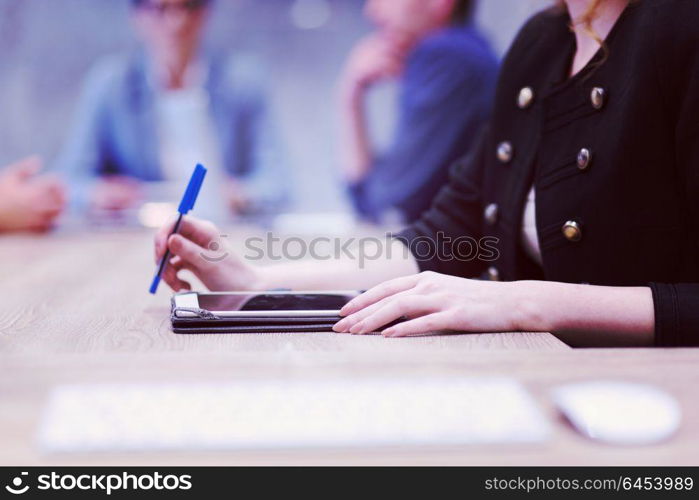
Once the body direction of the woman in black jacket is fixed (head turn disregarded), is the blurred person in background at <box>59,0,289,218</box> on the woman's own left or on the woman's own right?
on the woman's own right

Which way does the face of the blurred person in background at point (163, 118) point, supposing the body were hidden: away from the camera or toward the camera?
toward the camera

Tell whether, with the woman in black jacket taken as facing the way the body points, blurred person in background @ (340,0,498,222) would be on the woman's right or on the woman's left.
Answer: on the woman's right

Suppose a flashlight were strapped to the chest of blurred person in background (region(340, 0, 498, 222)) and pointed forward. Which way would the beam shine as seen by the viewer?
to the viewer's left

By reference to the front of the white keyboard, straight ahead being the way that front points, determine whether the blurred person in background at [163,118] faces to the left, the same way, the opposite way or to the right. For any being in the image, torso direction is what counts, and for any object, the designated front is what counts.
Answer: the same way

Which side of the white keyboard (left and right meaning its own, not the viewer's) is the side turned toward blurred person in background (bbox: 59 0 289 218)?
back

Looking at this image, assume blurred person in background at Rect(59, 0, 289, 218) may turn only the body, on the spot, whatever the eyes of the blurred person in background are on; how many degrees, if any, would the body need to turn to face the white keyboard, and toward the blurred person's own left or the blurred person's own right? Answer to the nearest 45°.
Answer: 0° — they already face it

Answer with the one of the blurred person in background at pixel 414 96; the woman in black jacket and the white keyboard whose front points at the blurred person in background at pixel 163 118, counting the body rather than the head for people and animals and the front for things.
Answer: the blurred person in background at pixel 414 96

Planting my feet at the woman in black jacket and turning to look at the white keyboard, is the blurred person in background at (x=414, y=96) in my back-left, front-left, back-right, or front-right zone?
back-right

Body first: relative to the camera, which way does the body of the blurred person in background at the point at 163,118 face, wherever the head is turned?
toward the camera

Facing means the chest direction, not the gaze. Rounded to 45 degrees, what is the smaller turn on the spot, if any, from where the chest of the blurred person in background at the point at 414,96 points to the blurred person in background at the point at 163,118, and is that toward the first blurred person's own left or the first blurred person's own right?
0° — they already face them

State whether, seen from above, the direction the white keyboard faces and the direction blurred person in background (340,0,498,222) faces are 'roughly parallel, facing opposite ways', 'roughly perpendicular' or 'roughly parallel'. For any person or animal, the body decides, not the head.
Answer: roughly perpendicular

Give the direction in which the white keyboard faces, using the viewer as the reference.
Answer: facing the viewer

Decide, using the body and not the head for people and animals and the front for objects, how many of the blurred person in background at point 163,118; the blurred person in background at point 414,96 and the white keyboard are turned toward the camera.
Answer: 2

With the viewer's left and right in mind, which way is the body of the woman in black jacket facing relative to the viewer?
facing the viewer and to the left of the viewer

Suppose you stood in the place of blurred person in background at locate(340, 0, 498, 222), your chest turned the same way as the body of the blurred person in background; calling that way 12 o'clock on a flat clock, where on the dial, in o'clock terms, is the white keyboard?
The white keyboard is roughly at 9 o'clock from the blurred person in background.
